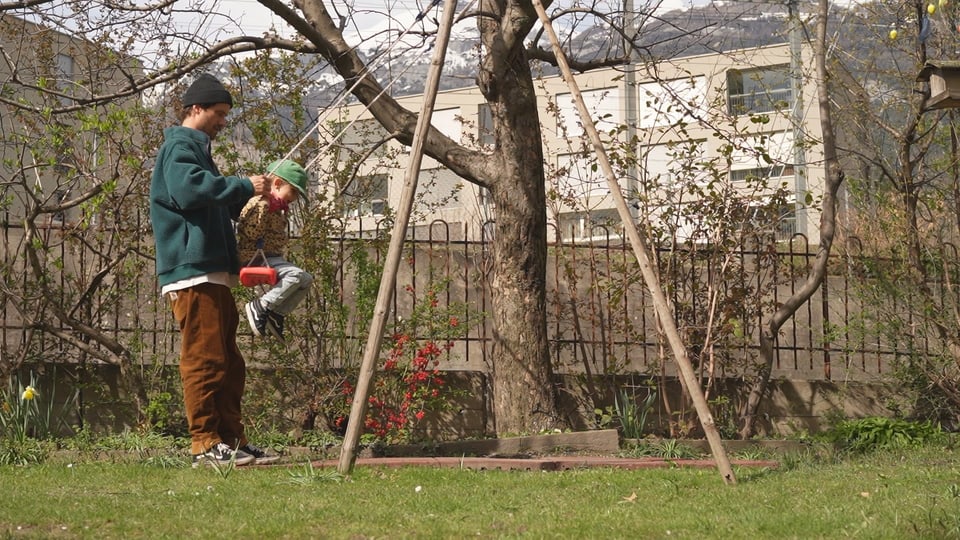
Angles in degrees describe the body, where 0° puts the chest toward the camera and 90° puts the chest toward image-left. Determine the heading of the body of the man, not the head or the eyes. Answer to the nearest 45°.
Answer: approximately 270°

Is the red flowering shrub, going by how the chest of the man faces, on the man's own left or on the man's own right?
on the man's own left

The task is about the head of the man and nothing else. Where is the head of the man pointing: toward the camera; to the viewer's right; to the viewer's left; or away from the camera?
to the viewer's right

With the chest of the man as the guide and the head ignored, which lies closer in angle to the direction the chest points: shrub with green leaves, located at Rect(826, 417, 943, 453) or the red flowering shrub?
the shrub with green leaves

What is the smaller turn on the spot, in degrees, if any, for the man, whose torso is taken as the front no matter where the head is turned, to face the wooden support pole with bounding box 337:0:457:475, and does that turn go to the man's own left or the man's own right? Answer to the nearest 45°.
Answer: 0° — they already face it

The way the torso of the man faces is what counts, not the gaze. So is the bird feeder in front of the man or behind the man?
in front

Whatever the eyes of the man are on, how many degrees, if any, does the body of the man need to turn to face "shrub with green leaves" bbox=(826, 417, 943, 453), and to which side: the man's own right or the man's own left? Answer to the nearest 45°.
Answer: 0° — they already face it

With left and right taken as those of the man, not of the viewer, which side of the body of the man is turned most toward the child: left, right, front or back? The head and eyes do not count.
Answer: front

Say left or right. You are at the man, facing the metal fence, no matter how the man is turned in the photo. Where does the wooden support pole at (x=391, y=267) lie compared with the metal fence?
right
